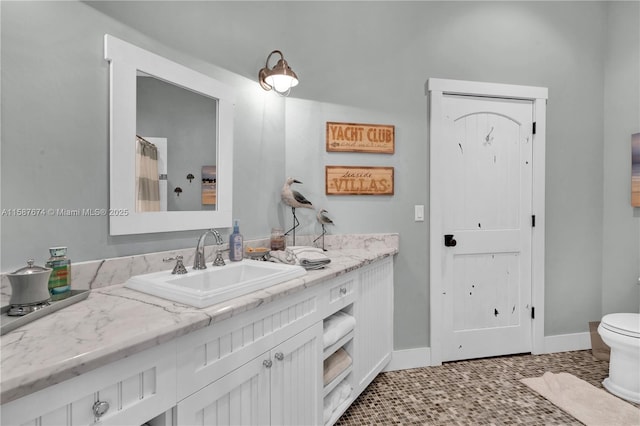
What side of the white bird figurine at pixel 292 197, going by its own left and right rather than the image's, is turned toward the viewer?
left

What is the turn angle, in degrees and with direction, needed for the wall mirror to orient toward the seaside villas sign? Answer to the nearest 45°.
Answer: approximately 45° to its left

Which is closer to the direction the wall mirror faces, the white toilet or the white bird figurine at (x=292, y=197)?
the white toilet

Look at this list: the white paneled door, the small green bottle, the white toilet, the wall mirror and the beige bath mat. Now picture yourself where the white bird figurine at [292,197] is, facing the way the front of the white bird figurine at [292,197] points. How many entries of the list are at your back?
3

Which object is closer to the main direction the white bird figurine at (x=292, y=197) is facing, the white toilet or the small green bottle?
the small green bottle

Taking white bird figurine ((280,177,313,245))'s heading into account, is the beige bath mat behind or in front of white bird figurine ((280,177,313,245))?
behind

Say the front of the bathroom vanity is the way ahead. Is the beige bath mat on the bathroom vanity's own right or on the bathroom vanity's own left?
on the bathroom vanity's own left

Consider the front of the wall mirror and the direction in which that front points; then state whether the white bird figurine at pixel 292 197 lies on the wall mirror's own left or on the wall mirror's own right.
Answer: on the wall mirror's own left

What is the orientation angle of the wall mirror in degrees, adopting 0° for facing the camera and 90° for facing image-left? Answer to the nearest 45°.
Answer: approximately 315°

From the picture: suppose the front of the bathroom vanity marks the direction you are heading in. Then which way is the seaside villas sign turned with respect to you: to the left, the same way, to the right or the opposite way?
to the right

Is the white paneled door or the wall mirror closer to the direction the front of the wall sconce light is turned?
the white paneled door

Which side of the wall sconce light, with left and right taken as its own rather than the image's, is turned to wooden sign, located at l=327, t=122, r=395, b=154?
left

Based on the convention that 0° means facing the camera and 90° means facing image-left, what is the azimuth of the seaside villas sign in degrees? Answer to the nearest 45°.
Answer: approximately 0°

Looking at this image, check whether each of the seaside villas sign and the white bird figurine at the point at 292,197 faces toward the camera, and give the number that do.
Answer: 1
